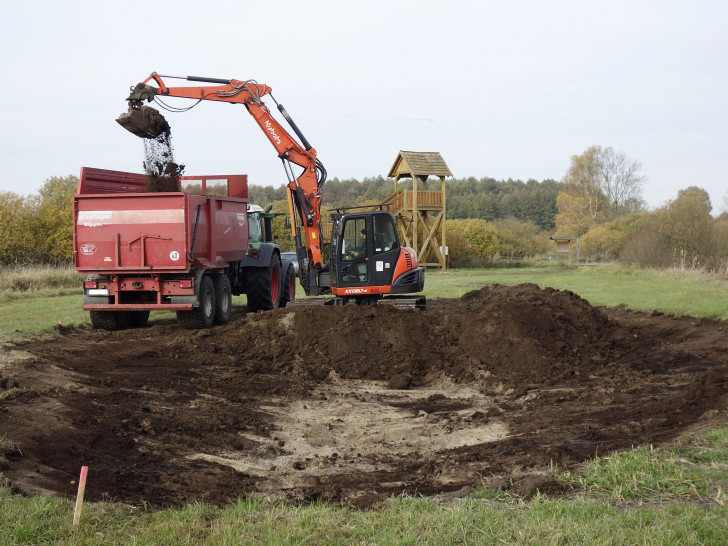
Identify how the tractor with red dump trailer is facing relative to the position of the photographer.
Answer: facing away from the viewer and to the right of the viewer

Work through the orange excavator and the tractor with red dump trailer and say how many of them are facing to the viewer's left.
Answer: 1

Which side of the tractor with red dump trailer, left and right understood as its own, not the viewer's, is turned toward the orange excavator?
right

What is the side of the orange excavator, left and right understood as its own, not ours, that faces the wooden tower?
right

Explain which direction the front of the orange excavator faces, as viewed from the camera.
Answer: facing to the left of the viewer

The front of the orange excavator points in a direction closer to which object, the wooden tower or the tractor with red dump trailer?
the tractor with red dump trailer

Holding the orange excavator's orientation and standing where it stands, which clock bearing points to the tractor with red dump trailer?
The tractor with red dump trailer is roughly at 11 o'clock from the orange excavator.

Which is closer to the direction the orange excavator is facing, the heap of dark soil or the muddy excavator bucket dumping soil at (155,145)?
the muddy excavator bucket dumping soil

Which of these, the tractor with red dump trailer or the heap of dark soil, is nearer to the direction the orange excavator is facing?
the tractor with red dump trailer

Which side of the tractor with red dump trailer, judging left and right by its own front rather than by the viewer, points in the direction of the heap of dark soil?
right

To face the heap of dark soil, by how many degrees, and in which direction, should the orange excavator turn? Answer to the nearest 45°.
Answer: approximately 90° to its left
